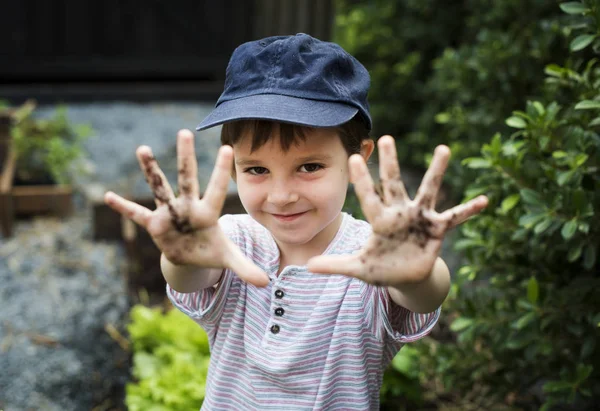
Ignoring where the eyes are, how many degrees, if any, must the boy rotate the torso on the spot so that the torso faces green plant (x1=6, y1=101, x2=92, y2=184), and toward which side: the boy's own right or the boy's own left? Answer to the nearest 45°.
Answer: approximately 135° to the boy's own right

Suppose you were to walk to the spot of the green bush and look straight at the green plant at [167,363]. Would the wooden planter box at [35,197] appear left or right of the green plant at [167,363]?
right

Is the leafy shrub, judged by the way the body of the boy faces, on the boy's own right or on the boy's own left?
on the boy's own left

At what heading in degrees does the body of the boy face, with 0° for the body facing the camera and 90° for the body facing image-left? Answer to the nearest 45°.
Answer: approximately 0°

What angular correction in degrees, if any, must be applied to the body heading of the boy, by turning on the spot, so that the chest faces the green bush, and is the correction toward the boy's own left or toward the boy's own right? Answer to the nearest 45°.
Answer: approximately 180°
